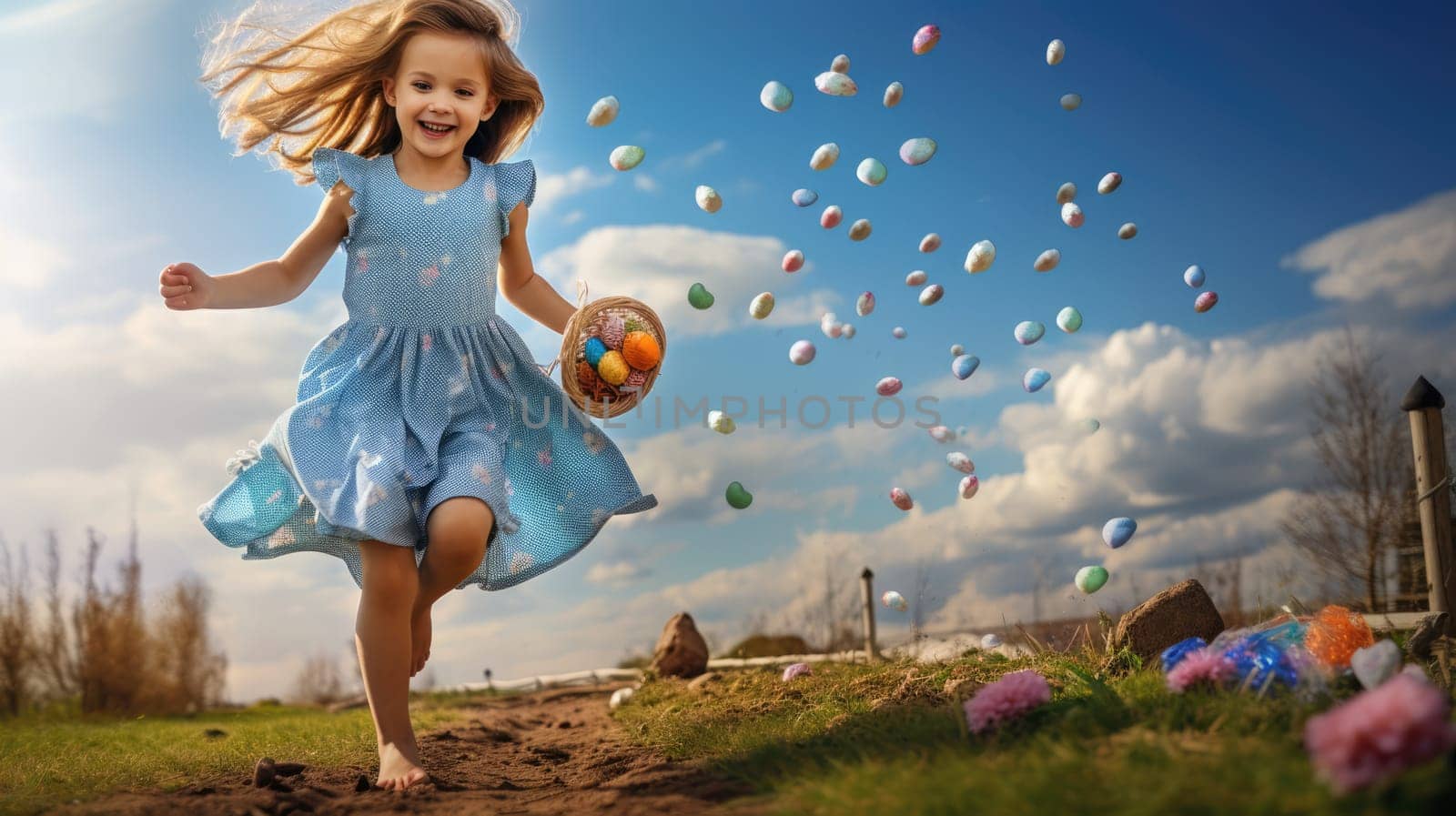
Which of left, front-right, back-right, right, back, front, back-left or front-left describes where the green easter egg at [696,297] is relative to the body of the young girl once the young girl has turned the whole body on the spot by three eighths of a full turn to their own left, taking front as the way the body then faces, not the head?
front

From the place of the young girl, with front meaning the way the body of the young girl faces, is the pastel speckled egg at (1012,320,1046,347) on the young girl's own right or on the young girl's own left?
on the young girl's own left

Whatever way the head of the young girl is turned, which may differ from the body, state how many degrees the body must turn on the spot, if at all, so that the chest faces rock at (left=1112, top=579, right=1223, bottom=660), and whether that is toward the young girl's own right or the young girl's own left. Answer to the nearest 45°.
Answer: approximately 90° to the young girl's own left

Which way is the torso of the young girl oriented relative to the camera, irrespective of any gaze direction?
toward the camera

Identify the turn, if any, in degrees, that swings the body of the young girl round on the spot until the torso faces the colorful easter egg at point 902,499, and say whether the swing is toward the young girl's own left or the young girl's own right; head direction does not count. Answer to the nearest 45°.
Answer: approximately 135° to the young girl's own left

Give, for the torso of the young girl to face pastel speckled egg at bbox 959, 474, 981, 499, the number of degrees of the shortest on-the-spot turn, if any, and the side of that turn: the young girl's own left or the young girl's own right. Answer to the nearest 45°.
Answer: approximately 135° to the young girl's own left

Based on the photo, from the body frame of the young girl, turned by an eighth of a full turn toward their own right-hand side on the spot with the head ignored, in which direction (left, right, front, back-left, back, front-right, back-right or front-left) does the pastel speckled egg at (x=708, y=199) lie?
back

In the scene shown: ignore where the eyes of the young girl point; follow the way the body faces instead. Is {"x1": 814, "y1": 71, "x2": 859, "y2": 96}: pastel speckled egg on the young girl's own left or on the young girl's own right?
on the young girl's own left

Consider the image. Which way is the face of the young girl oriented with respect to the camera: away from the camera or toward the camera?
toward the camera
